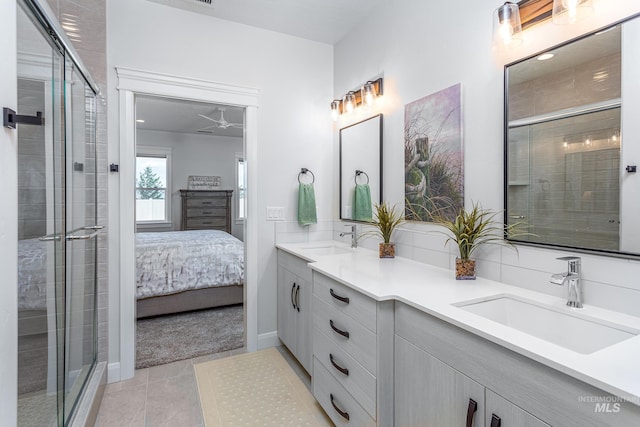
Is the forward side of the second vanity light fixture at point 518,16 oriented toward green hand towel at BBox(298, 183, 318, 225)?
no

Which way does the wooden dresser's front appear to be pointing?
toward the camera

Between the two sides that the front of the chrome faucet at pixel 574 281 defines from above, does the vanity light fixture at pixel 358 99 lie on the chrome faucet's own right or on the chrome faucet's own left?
on the chrome faucet's own right

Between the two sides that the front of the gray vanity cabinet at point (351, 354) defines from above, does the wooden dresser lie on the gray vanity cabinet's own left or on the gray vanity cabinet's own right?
on the gray vanity cabinet's own right

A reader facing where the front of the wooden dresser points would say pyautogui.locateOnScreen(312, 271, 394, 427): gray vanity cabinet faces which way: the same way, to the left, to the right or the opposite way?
to the right

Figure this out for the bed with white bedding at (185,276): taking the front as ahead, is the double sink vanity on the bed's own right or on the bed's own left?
on the bed's own right

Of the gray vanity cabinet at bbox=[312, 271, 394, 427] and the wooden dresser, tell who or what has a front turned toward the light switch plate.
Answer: the wooden dresser

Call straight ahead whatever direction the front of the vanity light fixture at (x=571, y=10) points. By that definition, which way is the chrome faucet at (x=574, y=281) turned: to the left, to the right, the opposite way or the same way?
the same way

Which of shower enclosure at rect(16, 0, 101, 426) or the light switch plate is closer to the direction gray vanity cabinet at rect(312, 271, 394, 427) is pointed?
the shower enclosure

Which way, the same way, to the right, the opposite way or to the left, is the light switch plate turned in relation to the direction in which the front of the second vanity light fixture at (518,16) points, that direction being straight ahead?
to the left

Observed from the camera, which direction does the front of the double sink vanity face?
facing the viewer and to the left of the viewer

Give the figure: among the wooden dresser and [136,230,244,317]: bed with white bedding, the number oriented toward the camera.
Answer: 1

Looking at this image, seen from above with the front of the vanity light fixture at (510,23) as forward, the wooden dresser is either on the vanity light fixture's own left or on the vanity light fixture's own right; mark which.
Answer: on the vanity light fixture's own right

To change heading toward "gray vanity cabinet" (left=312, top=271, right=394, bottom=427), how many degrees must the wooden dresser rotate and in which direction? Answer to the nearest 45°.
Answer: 0° — it already faces it

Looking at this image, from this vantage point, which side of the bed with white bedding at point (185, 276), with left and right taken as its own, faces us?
right

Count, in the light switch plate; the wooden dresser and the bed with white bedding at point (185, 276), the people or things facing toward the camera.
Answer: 2
